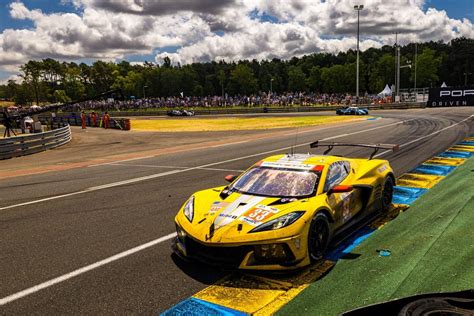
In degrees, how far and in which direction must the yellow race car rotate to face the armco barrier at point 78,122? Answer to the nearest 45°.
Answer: approximately 90° to its right

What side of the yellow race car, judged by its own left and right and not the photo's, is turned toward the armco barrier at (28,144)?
right

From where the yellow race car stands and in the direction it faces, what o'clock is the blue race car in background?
The blue race car in background is roughly at 5 o'clock from the yellow race car.

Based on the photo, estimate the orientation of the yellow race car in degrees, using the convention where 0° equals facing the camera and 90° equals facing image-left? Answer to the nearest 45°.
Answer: approximately 45°
